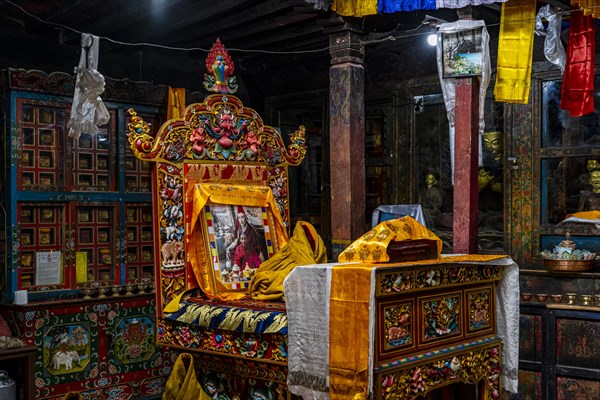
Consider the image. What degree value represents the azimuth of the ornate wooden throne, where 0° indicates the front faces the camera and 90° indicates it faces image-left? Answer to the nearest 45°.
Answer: approximately 315°

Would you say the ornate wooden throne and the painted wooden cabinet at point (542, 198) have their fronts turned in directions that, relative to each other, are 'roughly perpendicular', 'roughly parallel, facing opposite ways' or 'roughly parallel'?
roughly perpendicular

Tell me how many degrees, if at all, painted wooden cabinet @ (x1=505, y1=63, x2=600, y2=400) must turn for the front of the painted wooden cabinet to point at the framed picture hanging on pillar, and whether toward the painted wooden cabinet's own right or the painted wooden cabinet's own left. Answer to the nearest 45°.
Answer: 0° — it already faces it

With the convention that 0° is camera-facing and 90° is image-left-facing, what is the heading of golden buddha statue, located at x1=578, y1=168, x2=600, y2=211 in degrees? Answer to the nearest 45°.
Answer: approximately 0°

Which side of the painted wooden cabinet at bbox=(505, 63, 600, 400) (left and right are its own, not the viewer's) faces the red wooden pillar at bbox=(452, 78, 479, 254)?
front

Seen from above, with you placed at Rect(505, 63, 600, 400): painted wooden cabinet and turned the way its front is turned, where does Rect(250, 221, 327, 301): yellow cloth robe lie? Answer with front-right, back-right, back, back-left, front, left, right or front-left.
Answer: front-right

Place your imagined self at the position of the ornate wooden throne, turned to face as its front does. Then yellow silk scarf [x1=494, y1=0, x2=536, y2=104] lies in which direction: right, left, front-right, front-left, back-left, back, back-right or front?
front-left

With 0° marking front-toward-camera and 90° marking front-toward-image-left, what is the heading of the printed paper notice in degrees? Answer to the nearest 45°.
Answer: approximately 0°

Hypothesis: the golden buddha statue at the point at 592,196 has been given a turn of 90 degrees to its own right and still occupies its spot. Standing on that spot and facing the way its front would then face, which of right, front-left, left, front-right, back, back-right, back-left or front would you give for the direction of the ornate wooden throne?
front-left

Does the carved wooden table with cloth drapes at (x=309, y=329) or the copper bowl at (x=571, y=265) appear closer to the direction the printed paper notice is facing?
the carved wooden table with cloth drapes
